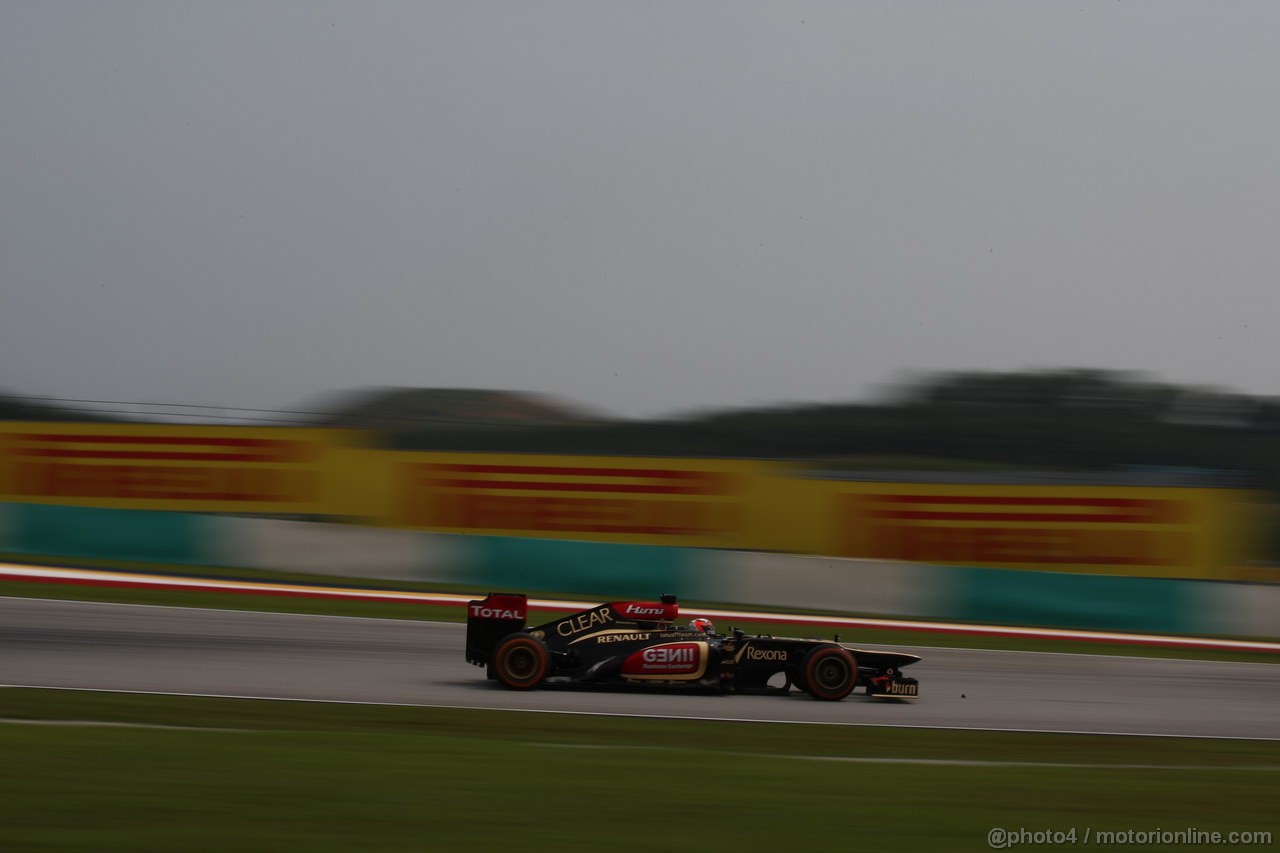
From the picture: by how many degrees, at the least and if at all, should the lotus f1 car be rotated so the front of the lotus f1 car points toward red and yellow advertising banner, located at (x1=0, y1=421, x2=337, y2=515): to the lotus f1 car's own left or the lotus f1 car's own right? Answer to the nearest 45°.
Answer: approximately 135° to the lotus f1 car's own left

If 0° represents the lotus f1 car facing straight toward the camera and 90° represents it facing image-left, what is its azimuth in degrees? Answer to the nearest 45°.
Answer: approximately 270°

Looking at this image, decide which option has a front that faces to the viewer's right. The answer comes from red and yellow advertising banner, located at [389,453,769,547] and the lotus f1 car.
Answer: the lotus f1 car

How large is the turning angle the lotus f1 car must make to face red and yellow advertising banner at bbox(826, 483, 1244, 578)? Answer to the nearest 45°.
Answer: approximately 45° to its left

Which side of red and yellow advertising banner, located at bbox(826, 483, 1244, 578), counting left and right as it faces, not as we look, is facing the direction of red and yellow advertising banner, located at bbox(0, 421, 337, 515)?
right

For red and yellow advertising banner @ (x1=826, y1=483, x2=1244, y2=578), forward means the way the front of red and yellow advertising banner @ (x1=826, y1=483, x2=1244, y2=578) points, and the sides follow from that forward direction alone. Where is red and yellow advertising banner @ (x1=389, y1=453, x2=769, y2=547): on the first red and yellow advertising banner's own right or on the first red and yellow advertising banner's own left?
on the first red and yellow advertising banner's own right

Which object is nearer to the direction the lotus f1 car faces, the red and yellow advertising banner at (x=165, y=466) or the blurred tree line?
the blurred tree line

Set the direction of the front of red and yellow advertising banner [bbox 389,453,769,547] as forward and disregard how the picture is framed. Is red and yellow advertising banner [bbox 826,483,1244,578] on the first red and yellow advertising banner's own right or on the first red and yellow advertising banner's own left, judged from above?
on the first red and yellow advertising banner's own left
